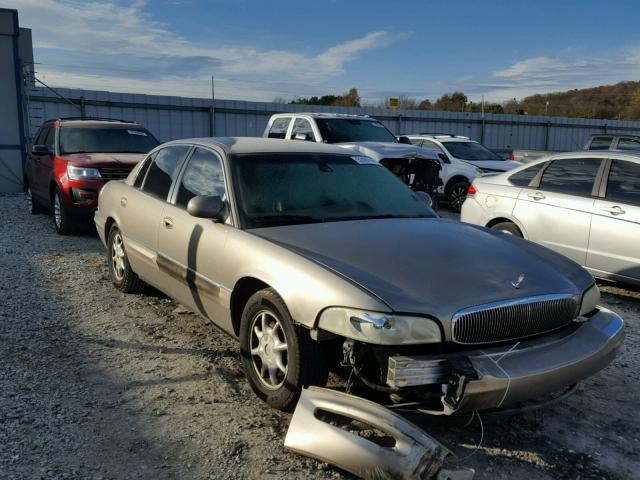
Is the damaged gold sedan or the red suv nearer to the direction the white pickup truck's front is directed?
the damaged gold sedan

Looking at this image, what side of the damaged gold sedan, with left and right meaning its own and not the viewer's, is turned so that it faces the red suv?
back

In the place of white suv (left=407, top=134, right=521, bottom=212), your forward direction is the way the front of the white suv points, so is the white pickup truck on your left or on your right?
on your right

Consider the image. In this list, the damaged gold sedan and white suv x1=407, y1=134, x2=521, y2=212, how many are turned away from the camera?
0

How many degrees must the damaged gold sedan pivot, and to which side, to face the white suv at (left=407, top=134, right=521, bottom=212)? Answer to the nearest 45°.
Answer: approximately 135° to its left

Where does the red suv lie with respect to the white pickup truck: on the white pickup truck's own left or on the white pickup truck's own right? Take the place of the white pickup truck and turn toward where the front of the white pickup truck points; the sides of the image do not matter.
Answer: on the white pickup truck's own right

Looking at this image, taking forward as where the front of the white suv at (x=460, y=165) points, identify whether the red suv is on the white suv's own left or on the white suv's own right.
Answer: on the white suv's own right

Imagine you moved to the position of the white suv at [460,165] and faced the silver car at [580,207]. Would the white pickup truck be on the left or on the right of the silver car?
right

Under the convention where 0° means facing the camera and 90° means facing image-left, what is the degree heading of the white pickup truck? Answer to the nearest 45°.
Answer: approximately 315°
